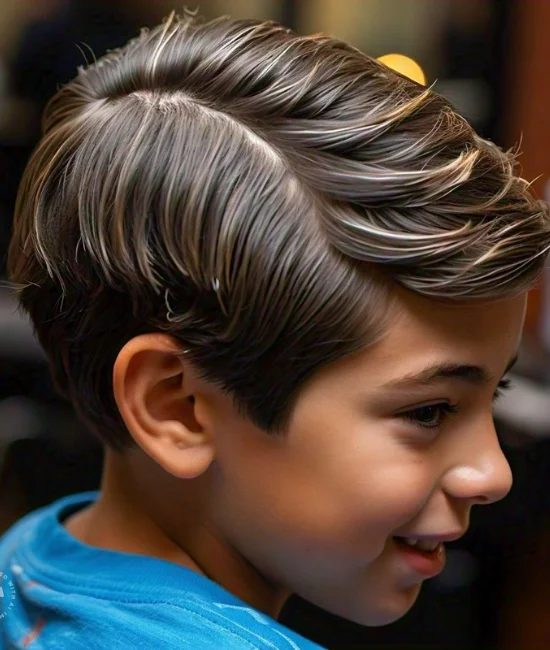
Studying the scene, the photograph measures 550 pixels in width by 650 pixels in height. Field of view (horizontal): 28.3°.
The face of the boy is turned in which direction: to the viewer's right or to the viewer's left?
to the viewer's right

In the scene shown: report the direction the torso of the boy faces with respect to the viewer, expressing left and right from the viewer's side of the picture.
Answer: facing to the right of the viewer
